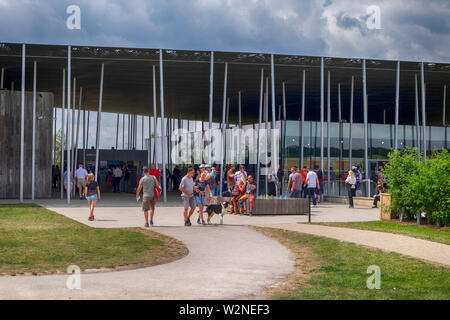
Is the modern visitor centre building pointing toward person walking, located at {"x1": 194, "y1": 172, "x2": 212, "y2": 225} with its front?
yes

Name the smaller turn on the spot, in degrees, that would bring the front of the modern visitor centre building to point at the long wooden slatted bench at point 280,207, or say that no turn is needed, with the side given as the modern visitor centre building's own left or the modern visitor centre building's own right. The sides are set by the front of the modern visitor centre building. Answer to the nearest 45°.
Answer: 0° — it already faces it

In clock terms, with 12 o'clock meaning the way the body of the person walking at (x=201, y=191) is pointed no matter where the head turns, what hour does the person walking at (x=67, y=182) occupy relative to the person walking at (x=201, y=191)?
the person walking at (x=67, y=182) is roughly at 5 o'clock from the person walking at (x=201, y=191).

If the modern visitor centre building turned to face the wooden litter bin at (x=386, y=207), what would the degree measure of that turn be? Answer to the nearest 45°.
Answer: approximately 45° to its left

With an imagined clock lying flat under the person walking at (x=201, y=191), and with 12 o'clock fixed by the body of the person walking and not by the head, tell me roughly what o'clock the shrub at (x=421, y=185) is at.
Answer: The shrub is roughly at 9 o'clock from the person walking.

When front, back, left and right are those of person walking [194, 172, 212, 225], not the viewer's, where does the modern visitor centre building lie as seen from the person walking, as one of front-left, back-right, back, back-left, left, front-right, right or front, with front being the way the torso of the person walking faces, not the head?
back

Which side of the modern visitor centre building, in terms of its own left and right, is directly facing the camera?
front

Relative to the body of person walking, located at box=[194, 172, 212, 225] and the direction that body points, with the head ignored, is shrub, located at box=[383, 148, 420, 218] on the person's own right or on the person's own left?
on the person's own left
